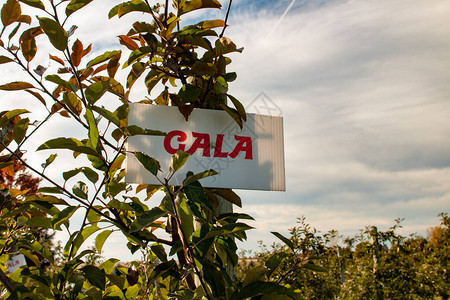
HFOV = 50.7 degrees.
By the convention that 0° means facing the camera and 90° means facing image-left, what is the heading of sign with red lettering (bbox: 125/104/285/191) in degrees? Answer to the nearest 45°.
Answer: approximately 0°
